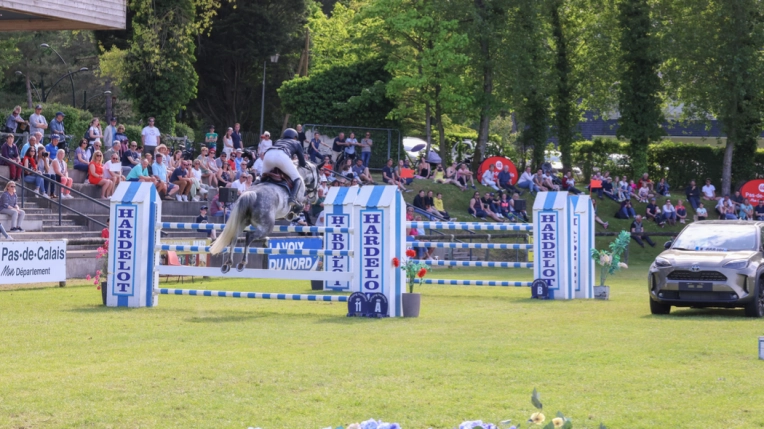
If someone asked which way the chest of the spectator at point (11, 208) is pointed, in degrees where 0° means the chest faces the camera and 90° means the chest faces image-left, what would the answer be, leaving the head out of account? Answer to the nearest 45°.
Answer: approximately 315°

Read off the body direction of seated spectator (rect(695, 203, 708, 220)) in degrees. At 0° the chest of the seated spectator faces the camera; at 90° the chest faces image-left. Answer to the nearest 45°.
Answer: approximately 0°

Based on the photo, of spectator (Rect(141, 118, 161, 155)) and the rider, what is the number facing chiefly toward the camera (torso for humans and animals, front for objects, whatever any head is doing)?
1

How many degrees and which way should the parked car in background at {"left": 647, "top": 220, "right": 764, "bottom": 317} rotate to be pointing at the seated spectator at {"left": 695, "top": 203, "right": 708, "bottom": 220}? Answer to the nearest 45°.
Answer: approximately 135° to its right

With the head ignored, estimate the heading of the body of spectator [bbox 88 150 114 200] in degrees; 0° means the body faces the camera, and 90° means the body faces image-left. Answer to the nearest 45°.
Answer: approximately 315°

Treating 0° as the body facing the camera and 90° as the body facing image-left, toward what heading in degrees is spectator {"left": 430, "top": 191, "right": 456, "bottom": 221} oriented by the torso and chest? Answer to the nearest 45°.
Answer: approximately 315°

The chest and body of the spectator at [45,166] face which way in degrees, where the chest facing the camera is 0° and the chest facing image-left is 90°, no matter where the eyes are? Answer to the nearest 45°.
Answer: approximately 315°

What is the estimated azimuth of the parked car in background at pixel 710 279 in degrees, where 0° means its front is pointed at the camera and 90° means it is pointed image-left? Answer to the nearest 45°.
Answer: approximately 45°

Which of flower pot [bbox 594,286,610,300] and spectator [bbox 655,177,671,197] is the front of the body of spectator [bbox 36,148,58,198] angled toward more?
the flower pot

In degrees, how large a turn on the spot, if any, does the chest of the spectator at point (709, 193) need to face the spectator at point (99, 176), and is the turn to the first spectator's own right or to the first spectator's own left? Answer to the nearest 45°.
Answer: approximately 45° to the first spectator's own right
